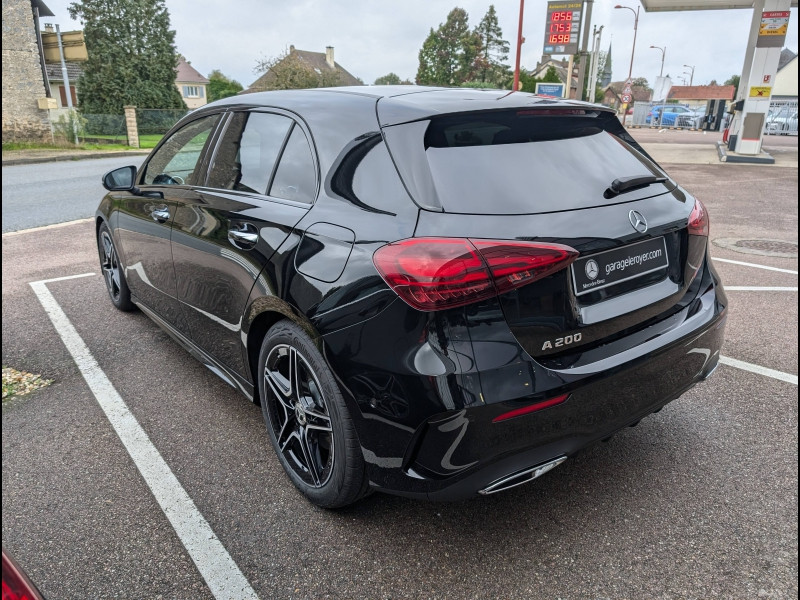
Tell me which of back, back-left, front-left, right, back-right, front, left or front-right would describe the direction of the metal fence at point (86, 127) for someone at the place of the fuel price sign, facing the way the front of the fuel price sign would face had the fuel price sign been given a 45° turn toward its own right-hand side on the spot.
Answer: front-right

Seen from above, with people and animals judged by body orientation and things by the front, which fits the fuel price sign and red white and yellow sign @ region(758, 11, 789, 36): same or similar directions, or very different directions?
same or similar directions

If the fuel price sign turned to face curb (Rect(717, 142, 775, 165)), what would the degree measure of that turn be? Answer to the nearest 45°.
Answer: approximately 45° to its left

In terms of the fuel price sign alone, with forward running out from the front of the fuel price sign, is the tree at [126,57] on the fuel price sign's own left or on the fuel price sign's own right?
on the fuel price sign's own right

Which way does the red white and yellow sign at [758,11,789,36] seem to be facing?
toward the camera

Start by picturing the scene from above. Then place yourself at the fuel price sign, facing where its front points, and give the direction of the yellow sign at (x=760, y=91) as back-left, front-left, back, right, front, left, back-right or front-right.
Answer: front-left

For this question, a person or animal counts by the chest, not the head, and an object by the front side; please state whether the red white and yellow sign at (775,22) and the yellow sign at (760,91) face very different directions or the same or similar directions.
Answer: same or similar directions

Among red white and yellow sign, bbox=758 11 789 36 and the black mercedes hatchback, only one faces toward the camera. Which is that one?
the red white and yellow sign

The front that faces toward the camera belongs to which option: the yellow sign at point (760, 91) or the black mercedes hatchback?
the yellow sign

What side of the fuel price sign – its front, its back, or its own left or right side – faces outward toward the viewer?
front

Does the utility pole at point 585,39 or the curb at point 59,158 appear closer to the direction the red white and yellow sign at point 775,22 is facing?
the curb

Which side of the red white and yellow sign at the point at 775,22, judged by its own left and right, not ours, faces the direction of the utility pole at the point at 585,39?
right

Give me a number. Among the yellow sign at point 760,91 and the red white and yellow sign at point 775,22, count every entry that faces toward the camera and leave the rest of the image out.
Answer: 2

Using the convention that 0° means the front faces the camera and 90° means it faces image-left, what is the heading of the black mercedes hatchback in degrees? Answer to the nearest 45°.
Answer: approximately 135°

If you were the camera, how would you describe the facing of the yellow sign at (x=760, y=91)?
facing the viewer

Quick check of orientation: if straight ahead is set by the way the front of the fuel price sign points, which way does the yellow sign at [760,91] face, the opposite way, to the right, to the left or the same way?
the same way

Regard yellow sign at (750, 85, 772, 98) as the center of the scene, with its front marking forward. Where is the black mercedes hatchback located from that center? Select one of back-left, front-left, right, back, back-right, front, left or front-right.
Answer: front
